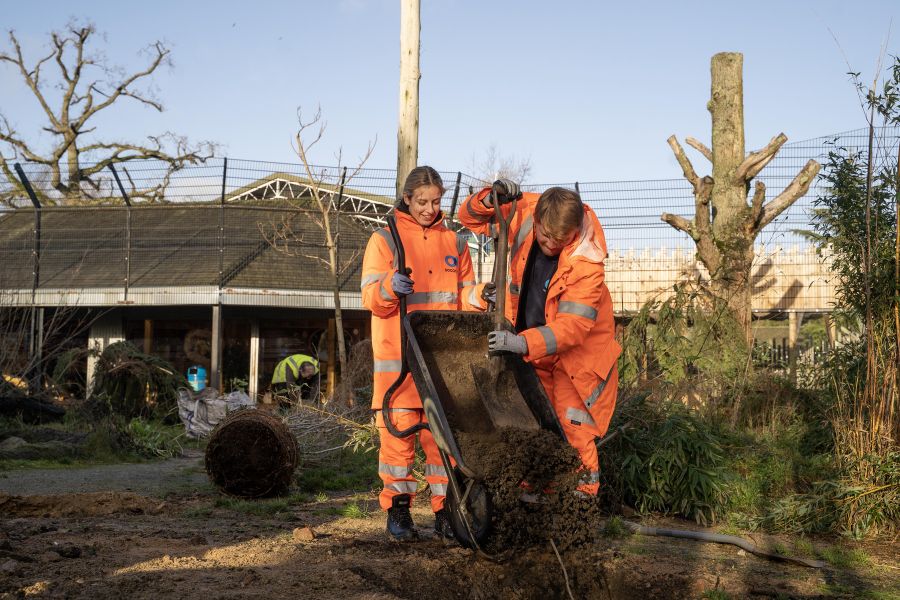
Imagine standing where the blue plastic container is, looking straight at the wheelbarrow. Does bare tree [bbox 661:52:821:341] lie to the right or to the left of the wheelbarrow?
left

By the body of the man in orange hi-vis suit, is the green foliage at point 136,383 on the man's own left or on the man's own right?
on the man's own right

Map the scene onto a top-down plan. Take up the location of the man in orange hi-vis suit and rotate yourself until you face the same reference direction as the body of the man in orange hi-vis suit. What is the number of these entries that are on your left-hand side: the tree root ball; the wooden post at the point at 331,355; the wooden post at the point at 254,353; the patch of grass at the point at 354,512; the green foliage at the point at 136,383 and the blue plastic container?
0

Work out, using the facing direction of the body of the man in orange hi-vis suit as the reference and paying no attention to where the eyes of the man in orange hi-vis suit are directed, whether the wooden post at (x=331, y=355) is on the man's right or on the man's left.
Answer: on the man's right

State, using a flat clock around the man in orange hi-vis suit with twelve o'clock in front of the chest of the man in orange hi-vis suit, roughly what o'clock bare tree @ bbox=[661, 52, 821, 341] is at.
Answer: The bare tree is roughly at 5 o'clock from the man in orange hi-vis suit.

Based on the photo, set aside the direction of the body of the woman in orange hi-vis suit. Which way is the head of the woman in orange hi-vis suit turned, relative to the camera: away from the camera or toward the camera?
toward the camera

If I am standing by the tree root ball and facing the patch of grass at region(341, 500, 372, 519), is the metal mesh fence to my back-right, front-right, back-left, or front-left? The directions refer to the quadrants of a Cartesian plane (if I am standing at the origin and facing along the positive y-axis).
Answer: back-left

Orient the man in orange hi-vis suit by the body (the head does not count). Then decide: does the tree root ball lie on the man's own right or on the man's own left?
on the man's own right

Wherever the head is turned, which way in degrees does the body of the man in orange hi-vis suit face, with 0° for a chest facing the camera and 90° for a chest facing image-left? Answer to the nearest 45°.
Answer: approximately 45°

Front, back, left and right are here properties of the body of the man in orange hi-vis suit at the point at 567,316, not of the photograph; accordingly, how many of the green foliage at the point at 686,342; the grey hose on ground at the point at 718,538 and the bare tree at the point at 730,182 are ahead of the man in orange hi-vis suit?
0

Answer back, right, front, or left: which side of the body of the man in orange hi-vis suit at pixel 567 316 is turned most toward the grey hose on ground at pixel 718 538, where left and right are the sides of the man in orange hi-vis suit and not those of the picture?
left

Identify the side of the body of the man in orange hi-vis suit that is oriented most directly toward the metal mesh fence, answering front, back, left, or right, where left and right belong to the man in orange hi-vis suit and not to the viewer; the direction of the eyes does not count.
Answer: right

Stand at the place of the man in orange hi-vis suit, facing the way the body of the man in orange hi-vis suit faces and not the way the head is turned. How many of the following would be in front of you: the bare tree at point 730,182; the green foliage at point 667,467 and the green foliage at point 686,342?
0

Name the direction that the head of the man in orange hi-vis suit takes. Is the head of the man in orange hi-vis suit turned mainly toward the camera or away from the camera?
toward the camera
